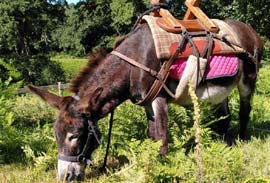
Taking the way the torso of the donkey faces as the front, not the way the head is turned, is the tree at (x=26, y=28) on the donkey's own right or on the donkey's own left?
on the donkey's own right

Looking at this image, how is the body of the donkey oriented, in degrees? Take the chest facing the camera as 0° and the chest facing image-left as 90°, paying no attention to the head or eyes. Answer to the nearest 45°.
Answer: approximately 45°

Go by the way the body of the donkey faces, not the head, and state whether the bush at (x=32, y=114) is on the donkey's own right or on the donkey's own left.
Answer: on the donkey's own right

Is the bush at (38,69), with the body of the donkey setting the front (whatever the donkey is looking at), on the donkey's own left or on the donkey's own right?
on the donkey's own right
